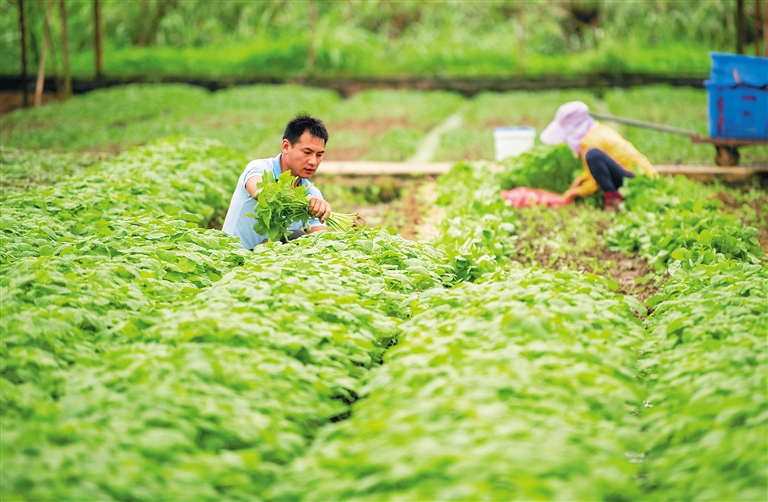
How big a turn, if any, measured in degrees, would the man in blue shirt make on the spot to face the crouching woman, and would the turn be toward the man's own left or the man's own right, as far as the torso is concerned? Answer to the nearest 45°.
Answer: approximately 90° to the man's own left

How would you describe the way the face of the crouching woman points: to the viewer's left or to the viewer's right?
to the viewer's left

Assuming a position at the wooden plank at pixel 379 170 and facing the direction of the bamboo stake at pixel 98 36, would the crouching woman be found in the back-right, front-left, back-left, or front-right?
back-right

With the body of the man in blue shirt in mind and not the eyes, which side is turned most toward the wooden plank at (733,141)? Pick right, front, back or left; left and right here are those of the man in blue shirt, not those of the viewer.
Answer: left

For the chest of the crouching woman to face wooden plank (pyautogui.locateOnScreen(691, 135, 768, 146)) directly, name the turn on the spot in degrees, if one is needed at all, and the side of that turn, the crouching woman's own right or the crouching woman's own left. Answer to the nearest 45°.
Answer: approximately 135° to the crouching woman's own right

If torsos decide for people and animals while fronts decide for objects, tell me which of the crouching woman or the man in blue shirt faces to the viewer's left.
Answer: the crouching woman

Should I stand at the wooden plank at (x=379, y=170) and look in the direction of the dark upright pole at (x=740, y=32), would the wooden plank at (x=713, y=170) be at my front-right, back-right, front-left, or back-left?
front-right

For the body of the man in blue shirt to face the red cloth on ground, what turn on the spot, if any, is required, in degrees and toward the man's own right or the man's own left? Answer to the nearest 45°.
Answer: approximately 90° to the man's own left

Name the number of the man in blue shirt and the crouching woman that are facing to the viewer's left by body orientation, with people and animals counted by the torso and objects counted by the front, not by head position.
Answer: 1

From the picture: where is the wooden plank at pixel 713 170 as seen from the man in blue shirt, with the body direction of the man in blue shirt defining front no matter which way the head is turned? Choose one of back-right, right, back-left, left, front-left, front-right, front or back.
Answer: left

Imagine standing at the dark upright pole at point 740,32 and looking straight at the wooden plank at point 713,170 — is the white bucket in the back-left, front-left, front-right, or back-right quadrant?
front-right

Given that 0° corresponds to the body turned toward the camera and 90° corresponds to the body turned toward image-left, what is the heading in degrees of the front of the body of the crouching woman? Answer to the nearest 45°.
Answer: approximately 90°

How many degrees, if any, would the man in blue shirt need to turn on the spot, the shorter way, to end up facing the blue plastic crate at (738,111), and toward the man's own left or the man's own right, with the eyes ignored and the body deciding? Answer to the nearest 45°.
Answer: approximately 90° to the man's own left
